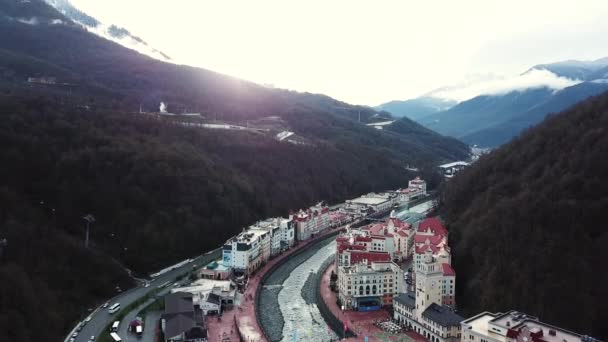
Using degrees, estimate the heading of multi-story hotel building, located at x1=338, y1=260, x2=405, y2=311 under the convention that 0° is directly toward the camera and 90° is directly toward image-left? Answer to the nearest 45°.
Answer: approximately 0°

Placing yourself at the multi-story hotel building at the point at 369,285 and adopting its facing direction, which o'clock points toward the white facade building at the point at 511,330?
The white facade building is roughly at 11 o'clock from the multi-story hotel building.

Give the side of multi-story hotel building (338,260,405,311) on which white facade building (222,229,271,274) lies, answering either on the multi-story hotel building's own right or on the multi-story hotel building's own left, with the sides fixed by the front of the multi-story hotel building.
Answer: on the multi-story hotel building's own right

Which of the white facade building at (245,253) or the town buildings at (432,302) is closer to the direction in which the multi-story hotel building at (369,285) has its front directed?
the town buildings

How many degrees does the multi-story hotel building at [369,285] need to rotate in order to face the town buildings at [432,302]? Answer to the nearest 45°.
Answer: approximately 45° to its left
